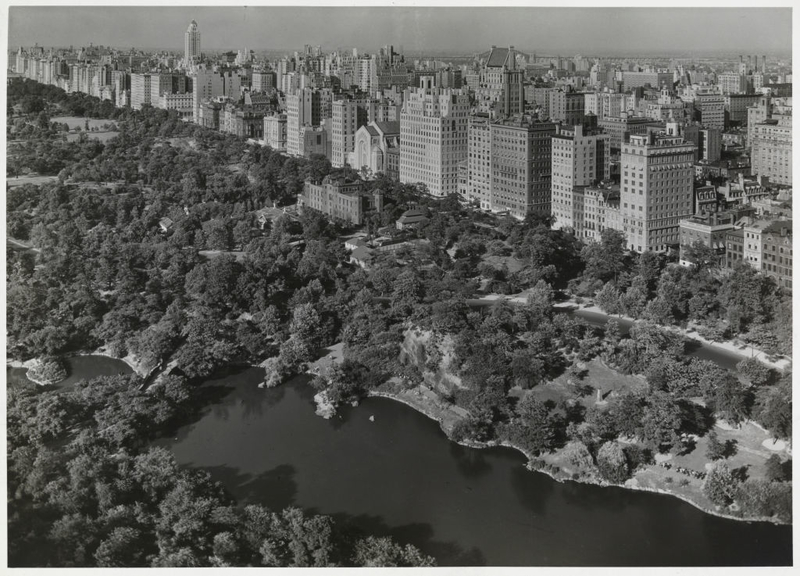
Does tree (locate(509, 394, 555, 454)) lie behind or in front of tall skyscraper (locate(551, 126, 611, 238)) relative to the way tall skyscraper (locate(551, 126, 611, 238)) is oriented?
in front

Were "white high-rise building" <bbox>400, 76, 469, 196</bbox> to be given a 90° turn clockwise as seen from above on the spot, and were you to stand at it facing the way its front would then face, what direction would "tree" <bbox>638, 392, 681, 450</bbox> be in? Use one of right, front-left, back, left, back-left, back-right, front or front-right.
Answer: back-left

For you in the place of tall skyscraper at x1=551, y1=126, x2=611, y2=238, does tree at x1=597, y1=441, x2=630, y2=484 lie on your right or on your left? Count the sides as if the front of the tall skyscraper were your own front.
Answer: on your left

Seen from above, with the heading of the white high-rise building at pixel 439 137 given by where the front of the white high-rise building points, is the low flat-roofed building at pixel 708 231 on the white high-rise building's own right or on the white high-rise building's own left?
on the white high-rise building's own left

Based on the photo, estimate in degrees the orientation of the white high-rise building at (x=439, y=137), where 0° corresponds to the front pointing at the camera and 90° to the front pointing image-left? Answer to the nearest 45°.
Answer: approximately 45°

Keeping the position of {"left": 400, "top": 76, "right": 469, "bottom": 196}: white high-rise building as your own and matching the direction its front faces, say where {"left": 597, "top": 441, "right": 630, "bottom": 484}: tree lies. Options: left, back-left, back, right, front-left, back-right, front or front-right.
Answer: front-left

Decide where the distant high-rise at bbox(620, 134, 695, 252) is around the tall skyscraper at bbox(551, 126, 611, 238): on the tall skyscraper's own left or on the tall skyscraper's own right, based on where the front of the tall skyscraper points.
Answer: on the tall skyscraper's own left

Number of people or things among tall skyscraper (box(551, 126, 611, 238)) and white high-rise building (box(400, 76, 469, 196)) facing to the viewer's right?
0

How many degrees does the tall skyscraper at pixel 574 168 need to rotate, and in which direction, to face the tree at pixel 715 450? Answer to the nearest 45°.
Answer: approximately 45° to its left
